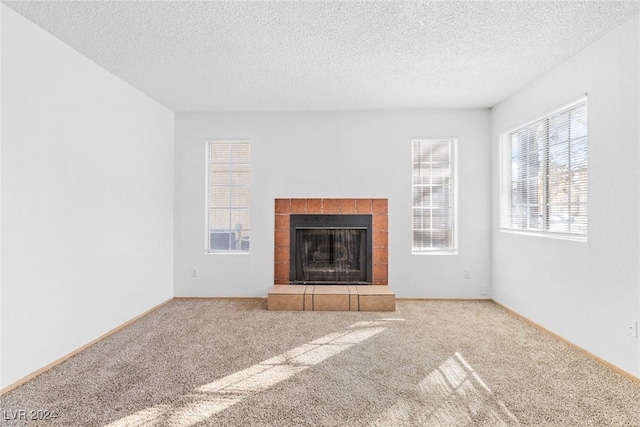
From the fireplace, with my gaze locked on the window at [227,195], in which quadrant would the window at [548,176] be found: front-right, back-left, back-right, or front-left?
back-left

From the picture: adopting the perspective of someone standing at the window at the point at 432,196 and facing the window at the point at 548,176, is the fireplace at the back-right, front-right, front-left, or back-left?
back-right

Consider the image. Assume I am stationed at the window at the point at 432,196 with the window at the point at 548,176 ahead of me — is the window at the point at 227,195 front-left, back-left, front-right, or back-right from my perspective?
back-right

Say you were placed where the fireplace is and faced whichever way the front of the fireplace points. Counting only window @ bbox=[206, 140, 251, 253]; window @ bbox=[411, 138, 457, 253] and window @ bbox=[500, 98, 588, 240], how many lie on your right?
1

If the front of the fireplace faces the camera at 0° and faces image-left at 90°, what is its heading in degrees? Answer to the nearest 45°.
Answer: approximately 0°

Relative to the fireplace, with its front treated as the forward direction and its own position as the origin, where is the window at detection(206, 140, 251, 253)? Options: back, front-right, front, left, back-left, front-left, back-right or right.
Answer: right

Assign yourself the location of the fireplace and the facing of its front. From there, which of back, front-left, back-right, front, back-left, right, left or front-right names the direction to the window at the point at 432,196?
left
